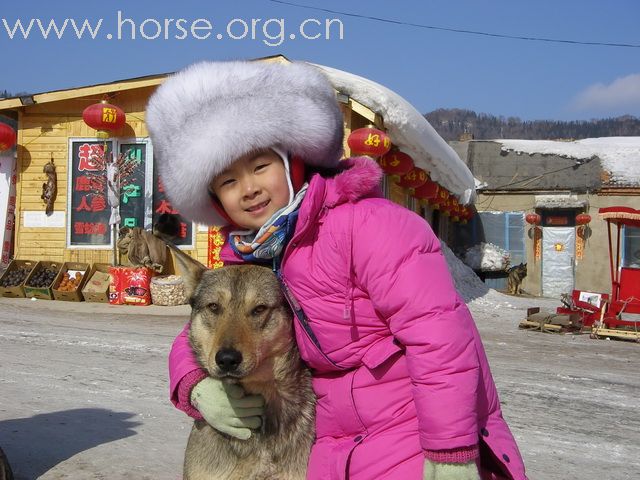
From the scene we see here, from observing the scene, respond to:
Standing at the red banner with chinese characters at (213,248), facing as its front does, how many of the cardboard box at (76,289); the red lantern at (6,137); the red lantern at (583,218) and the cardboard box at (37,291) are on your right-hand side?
3

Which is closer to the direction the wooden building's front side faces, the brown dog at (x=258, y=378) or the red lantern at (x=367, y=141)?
the brown dog

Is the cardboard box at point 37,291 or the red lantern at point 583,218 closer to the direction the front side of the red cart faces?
the cardboard box

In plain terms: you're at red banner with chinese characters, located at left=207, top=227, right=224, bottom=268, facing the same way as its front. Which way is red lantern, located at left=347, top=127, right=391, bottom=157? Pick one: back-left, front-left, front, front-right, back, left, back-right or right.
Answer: front-left

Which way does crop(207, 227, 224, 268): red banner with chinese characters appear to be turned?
toward the camera

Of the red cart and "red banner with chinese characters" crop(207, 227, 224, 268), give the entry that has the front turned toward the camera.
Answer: the red banner with chinese characters

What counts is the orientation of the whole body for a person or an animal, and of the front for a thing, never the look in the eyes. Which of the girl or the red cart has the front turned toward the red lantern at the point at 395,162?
the red cart

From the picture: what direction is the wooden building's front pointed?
toward the camera

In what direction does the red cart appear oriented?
to the viewer's left

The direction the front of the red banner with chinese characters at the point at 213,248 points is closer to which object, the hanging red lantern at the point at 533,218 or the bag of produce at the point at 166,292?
the bag of produce

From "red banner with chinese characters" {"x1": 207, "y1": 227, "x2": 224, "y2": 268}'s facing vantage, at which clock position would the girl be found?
The girl is roughly at 12 o'clock from the red banner with chinese characters.

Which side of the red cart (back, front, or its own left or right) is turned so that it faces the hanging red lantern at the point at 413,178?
front

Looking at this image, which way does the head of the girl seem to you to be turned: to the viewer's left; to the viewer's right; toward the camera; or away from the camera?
toward the camera

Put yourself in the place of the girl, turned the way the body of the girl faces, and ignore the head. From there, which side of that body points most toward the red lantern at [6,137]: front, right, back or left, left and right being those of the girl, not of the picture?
right

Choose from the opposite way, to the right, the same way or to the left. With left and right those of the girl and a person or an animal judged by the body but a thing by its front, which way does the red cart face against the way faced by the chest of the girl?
to the right

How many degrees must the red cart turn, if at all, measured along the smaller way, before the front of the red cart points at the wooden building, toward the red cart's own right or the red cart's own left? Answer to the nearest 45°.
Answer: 0° — it already faces it

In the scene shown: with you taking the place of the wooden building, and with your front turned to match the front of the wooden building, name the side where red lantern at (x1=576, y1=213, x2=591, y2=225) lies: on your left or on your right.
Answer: on your left

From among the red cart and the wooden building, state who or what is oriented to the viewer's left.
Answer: the red cart

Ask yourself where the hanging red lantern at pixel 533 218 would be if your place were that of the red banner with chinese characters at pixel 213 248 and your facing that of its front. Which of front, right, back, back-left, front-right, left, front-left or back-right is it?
back-left
